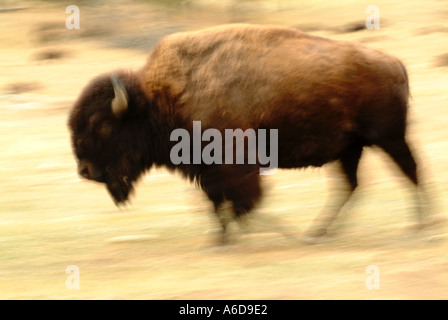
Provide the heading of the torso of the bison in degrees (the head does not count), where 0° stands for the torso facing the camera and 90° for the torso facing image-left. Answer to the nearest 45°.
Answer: approximately 90°
